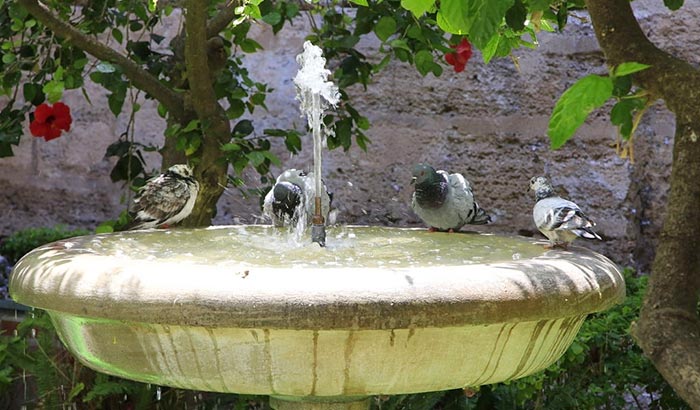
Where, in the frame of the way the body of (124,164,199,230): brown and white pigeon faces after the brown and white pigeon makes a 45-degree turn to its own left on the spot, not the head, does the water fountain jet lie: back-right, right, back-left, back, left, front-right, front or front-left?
front-right

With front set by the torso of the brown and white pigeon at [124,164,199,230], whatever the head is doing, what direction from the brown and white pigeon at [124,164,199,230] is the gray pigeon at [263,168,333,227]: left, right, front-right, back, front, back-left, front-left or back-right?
front-right

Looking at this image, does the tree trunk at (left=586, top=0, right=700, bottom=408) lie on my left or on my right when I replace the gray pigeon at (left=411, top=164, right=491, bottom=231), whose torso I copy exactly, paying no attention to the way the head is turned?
on my left

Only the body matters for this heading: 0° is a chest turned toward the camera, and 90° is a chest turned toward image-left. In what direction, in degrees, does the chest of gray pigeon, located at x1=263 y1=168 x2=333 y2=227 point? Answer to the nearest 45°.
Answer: approximately 45°

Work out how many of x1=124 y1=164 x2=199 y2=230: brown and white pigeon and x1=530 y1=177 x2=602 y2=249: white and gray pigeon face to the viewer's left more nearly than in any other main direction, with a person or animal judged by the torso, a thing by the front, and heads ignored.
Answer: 1

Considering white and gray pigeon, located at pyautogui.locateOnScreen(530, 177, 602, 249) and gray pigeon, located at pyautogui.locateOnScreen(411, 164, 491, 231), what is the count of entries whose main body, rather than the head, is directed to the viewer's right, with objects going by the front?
0

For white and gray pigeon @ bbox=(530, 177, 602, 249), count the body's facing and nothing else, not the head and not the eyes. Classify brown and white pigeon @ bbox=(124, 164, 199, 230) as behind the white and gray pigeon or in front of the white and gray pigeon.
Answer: in front

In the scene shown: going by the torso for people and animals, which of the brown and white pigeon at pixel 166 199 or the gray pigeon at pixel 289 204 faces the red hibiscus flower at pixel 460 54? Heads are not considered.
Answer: the brown and white pigeon at pixel 166 199

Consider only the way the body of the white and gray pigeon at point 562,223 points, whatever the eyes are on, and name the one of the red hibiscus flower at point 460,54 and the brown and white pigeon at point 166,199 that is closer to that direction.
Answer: the brown and white pigeon

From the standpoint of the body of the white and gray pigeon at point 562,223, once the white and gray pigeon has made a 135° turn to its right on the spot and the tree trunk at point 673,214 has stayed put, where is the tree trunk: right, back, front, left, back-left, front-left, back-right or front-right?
right

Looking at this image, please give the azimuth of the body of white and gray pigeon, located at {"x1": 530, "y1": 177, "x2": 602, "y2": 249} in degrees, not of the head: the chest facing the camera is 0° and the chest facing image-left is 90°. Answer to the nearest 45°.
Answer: approximately 90°

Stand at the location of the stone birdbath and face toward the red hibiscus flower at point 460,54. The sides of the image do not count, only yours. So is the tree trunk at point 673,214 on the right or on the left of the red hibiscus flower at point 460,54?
right

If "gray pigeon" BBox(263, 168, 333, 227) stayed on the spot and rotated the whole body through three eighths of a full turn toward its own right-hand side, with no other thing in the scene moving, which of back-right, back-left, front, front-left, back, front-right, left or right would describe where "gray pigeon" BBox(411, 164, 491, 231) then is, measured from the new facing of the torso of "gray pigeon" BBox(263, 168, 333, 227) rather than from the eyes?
right

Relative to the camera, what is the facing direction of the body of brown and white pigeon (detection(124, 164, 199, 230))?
to the viewer's right
